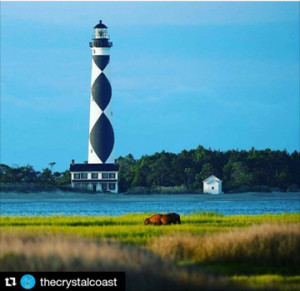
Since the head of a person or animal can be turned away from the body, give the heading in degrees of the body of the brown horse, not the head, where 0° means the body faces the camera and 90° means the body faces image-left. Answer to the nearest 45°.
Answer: approximately 90°
